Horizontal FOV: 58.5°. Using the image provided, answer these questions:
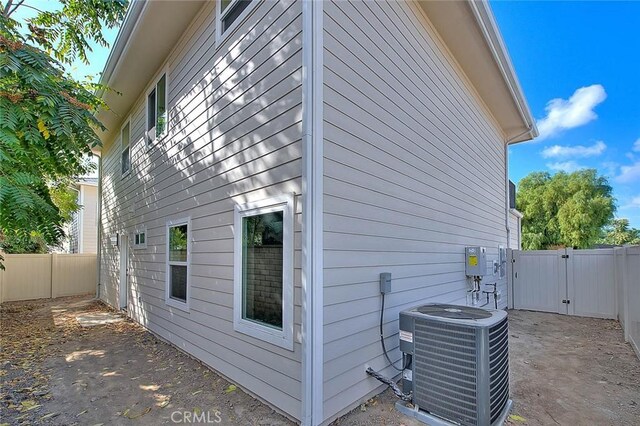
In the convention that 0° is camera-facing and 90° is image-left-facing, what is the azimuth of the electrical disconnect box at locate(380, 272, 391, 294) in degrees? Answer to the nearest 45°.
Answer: approximately 315°

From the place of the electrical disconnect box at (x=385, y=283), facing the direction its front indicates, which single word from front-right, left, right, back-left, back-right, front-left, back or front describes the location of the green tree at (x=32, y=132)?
back-right

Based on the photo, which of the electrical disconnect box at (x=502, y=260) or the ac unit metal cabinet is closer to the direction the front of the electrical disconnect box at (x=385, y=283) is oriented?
the ac unit metal cabinet

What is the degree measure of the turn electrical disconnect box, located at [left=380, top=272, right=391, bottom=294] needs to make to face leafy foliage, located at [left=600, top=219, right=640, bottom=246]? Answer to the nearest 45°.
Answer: approximately 90° to its left

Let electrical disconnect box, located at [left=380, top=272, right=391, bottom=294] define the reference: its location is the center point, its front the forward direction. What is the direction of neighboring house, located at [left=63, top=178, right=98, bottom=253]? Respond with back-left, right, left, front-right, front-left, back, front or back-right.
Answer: back

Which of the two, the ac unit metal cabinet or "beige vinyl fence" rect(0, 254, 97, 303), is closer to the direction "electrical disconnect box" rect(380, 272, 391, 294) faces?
the ac unit metal cabinet

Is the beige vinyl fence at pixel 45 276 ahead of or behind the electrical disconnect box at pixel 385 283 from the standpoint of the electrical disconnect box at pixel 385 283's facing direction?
behind

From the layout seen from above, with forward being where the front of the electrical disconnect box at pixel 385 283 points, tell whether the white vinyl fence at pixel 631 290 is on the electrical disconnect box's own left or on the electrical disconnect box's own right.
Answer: on the electrical disconnect box's own left

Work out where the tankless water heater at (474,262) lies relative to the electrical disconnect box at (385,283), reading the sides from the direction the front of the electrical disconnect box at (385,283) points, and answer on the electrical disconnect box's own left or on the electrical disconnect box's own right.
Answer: on the electrical disconnect box's own left

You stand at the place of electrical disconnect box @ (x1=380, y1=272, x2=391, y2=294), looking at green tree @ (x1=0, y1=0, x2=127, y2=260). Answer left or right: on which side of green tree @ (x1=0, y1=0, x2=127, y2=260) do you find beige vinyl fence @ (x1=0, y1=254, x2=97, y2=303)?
right
